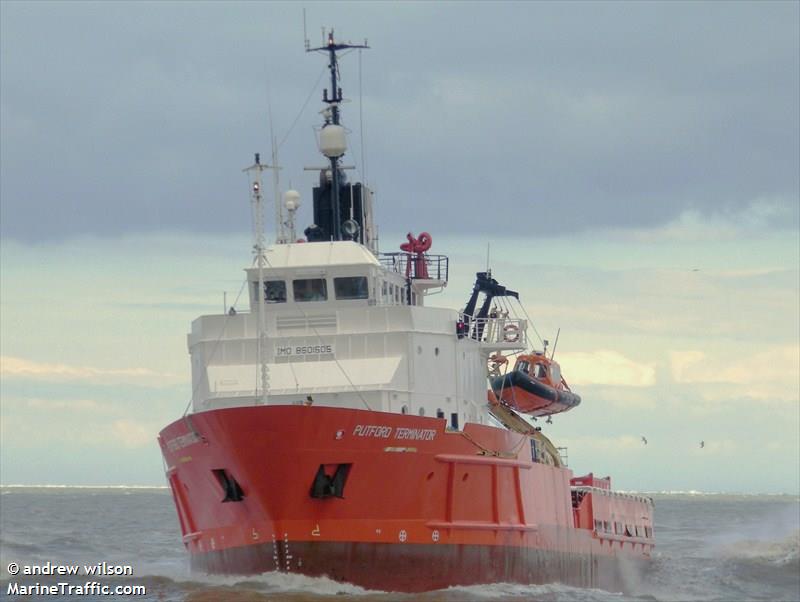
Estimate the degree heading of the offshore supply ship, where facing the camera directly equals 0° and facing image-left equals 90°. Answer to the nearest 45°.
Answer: approximately 45°
